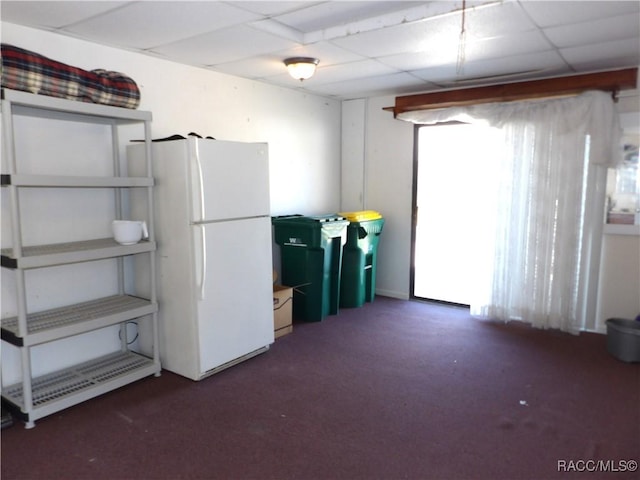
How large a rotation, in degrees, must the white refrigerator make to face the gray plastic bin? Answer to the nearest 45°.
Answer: approximately 45° to its left

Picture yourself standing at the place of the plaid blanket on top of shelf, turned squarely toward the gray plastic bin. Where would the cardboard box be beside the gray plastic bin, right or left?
left

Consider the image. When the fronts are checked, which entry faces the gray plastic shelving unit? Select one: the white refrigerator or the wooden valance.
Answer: the wooden valance

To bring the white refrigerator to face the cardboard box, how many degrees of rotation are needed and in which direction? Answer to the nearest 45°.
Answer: approximately 90° to its left

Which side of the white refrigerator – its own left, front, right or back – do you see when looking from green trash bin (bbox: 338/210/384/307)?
left

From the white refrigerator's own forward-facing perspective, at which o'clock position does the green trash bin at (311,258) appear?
The green trash bin is roughly at 9 o'clock from the white refrigerator.
